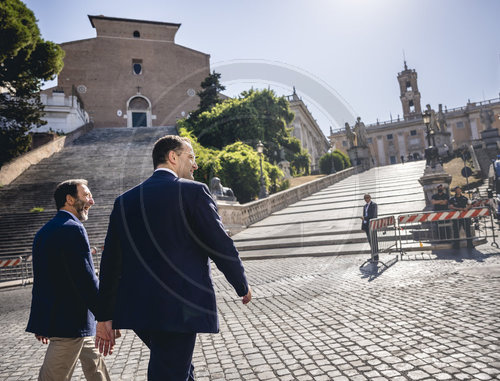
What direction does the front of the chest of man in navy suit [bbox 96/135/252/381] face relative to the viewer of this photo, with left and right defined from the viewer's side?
facing away from the viewer and to the right of the viewer

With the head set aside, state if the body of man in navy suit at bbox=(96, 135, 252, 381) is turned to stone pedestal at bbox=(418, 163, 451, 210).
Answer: yes

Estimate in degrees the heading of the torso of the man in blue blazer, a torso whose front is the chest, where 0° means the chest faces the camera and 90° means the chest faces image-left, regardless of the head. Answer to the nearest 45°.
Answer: approximately 225°

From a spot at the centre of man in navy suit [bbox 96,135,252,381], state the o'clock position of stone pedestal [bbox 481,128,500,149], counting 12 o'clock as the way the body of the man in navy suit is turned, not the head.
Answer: The stone pedestal is roughly at 12 o'clock from the man in navy suit.

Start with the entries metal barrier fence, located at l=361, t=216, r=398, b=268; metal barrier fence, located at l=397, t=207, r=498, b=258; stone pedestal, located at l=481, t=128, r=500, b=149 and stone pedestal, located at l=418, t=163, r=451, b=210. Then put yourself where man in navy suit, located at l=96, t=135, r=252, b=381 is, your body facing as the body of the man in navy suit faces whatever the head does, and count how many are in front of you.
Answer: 4

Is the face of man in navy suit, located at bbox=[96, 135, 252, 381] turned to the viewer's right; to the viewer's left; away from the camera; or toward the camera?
to the viewer's right

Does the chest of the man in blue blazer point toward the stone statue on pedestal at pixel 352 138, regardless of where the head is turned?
yes

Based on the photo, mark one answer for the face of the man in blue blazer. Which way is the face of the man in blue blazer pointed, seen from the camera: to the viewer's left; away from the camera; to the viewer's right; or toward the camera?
to the viewer's right
